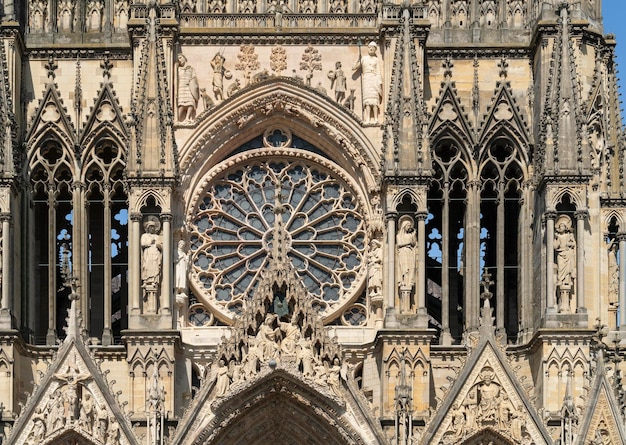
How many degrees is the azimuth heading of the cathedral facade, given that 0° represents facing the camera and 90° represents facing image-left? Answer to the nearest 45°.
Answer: approximately 0°
